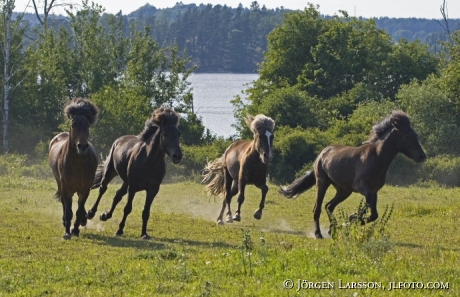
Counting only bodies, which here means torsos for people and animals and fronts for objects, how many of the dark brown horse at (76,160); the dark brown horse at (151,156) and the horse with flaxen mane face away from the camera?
0

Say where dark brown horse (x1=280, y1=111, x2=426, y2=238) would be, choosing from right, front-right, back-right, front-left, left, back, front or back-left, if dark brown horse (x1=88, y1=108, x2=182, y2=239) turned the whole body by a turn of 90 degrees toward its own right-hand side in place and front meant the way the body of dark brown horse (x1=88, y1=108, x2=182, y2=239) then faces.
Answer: back-left

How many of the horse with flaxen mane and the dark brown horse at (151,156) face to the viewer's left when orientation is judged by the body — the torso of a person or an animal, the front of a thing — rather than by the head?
0

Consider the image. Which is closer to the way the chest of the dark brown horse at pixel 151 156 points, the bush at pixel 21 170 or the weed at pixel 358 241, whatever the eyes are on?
the weed

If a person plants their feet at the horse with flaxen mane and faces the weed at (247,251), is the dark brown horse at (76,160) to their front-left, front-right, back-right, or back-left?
front-right

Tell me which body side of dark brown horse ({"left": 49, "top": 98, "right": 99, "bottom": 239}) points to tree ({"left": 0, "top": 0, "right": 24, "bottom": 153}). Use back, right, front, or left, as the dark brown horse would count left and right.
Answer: back

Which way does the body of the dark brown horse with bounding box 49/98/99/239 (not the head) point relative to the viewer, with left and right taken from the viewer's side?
facing the viewer

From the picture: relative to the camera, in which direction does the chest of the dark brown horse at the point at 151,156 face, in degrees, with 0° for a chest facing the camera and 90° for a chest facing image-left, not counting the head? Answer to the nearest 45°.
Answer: approximately 315°

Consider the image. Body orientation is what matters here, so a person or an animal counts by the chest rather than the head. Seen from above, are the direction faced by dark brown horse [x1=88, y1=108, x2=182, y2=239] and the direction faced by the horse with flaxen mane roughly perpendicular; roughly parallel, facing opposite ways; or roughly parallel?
roughly parallel

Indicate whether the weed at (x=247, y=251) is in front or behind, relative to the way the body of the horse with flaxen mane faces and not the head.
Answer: in front

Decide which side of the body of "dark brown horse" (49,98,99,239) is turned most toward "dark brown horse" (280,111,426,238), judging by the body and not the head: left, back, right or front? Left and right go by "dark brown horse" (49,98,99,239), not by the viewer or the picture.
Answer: left

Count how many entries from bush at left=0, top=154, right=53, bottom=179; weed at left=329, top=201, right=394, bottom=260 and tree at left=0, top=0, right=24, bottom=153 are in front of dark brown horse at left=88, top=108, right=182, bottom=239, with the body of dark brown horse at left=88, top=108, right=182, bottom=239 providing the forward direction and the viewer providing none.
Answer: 1

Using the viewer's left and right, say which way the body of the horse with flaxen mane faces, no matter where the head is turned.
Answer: facing the viewer and to the right of the viewer
